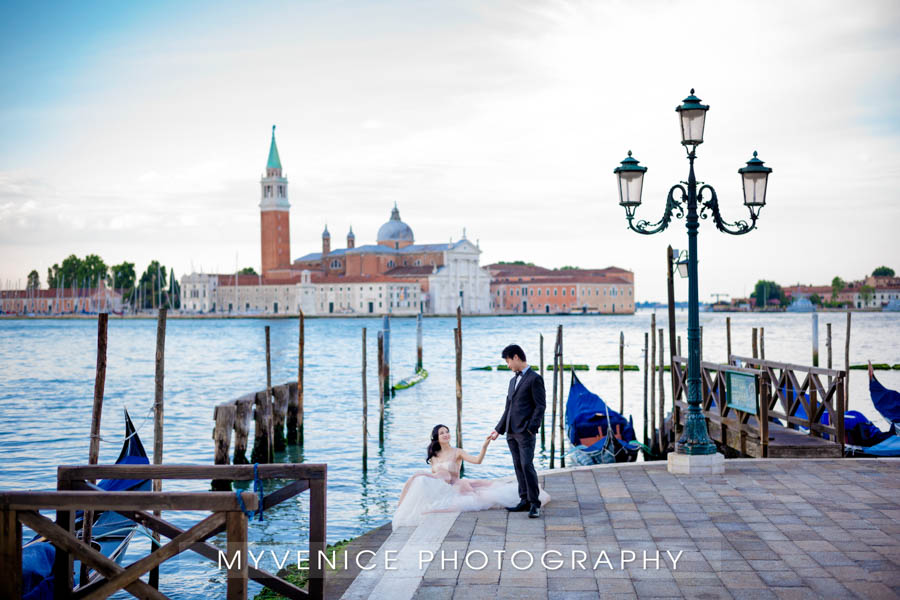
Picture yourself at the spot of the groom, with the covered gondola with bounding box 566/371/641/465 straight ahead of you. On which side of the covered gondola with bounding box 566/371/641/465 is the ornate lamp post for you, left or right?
right

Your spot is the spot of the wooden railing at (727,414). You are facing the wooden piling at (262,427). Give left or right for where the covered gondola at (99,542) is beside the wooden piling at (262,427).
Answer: left

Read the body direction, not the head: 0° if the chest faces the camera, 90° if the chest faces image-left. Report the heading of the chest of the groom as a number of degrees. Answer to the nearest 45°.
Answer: approximately 45°

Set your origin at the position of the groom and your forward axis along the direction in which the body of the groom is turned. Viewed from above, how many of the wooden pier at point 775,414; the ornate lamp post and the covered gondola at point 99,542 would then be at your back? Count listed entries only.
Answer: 2

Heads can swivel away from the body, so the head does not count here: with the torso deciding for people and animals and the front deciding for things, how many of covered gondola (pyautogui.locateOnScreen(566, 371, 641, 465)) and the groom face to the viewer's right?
0

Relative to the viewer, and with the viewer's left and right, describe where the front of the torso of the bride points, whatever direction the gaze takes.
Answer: facing the viewer and to the right of the viewer

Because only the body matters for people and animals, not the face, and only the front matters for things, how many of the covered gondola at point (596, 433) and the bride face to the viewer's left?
0

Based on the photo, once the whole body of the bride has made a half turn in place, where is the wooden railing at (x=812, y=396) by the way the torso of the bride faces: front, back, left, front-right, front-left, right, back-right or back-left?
right

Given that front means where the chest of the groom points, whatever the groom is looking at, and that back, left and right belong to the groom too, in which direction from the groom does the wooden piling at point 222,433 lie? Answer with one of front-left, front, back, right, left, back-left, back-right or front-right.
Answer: right

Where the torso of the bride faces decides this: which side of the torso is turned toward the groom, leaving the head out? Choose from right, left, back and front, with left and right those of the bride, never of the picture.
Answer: front

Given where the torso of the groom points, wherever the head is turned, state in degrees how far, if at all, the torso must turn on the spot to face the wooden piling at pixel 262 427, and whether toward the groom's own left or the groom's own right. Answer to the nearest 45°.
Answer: approximately 90° to the groom's own right
